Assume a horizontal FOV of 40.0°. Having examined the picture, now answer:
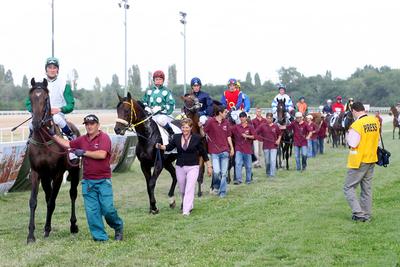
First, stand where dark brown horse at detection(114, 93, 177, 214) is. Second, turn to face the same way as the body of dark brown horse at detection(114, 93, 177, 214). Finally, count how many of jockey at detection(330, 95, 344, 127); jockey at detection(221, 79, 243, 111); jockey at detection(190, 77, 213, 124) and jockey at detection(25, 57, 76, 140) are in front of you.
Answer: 1

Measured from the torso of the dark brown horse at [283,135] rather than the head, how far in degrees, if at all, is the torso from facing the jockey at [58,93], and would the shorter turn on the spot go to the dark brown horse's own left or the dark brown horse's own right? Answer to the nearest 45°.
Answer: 0° — it already faces them

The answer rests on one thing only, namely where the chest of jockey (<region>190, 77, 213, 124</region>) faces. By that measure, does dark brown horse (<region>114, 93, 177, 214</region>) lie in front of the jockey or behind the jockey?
in front

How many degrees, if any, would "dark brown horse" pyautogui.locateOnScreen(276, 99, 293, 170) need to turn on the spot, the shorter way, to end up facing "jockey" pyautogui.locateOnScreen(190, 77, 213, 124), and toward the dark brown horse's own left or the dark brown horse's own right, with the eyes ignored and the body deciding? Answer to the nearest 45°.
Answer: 0° — it already faces them

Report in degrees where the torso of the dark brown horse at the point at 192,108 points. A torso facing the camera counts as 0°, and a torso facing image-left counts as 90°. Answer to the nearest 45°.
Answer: approximately 45°

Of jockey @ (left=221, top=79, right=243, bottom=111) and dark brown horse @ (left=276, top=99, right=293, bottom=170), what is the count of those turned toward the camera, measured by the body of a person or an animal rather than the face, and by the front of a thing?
2

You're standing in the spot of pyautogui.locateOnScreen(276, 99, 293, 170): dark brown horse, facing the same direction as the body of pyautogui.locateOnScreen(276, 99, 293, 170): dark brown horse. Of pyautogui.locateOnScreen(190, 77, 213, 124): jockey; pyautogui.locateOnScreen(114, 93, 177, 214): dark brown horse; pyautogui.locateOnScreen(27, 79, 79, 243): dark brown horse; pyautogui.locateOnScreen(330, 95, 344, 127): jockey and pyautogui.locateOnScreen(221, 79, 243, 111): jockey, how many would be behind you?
1

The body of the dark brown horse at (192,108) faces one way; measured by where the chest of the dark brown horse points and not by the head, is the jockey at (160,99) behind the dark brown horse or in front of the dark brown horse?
in front

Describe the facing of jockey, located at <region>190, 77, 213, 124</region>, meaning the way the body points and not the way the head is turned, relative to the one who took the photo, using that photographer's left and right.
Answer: facing the viewer and to the left of the viewer

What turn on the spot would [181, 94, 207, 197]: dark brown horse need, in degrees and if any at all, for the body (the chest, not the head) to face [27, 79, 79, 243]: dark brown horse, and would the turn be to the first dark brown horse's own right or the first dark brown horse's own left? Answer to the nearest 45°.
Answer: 0° — it already faces it

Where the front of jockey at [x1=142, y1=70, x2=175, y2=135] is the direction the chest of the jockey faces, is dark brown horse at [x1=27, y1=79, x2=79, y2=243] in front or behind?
in front

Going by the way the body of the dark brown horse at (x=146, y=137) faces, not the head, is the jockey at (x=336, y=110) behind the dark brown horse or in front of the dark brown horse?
behind

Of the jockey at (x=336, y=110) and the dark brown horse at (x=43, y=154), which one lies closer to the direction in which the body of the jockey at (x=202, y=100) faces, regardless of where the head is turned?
the dark brown horse
